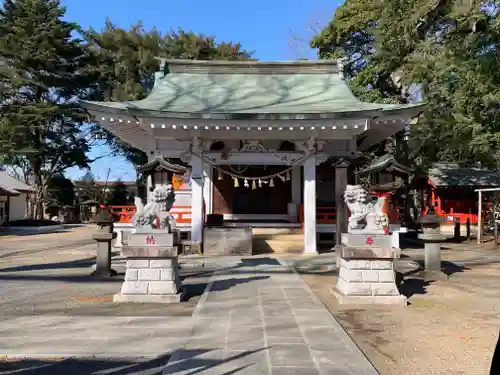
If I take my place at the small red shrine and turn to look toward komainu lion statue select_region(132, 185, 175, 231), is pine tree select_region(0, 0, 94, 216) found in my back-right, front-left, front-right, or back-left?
front-right

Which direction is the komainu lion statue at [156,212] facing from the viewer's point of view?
to the viewer's right

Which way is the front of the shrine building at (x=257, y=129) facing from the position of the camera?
facing the viewer

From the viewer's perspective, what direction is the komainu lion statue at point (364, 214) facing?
to the viewer's left

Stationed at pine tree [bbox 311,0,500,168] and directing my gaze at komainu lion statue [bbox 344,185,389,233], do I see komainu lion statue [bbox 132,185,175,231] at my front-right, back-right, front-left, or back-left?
front-right

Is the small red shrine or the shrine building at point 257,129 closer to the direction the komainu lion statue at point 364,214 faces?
the shrine building

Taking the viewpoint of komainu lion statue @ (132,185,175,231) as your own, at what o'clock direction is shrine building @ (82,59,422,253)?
The shrine building is roughly at 10 o'clock from the komainu lion statue.

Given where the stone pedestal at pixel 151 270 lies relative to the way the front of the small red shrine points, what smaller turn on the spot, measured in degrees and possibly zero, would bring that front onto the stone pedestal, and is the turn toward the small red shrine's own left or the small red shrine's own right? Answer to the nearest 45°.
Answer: approximately 45° to the small red shrine's own right

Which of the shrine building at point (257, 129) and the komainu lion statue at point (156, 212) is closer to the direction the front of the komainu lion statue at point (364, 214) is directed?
the komainu lion statue

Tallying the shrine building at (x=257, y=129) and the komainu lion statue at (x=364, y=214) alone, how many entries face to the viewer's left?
1

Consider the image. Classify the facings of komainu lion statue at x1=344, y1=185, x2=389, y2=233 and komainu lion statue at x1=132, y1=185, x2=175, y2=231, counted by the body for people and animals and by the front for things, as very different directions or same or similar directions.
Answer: very different directions

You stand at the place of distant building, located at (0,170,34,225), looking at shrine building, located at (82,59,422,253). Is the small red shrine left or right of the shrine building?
left
